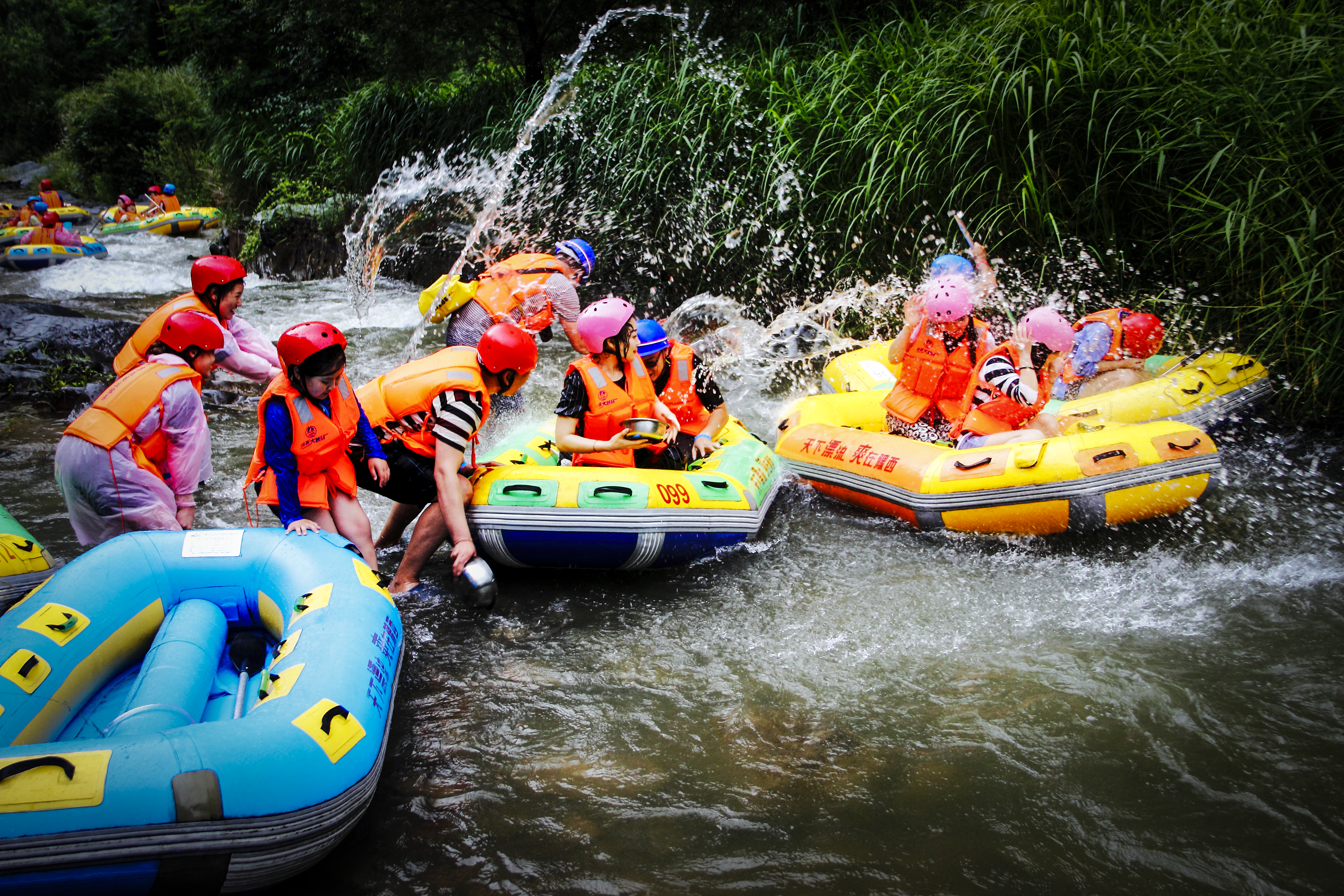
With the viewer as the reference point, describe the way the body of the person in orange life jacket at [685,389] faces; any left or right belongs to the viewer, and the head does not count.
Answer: facing the viewer and to the left of the viewer

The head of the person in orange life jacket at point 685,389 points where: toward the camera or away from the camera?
toward the camera

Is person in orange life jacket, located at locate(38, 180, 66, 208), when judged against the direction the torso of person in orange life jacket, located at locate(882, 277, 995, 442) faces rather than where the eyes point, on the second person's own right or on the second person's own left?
on the second person's own right

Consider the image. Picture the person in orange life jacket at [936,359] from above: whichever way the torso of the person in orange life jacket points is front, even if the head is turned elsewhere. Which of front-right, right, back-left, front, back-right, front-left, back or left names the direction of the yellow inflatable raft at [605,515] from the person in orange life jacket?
front-right

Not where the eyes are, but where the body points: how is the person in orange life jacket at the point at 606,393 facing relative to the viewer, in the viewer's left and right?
facing the viewer and to the right of the viewer

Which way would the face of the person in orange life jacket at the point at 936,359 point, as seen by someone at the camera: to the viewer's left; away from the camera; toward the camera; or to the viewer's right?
toward the camera

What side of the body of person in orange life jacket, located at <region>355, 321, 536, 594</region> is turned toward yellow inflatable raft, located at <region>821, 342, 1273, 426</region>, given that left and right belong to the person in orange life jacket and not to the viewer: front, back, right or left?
front

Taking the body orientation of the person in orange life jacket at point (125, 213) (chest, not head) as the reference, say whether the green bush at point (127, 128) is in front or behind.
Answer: behind

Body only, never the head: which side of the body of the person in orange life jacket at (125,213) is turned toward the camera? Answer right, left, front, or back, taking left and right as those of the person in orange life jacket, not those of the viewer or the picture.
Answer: front

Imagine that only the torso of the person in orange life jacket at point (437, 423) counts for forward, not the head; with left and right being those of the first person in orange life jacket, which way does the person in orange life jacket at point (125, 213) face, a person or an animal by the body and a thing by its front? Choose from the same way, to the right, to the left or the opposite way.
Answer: to the right

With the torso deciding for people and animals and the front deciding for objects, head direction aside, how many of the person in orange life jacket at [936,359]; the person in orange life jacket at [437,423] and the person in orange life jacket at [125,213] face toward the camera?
2

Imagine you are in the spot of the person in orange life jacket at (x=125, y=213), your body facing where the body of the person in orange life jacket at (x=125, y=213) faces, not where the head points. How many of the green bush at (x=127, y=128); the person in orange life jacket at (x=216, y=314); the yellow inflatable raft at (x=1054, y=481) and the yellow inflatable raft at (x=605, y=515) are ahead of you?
3

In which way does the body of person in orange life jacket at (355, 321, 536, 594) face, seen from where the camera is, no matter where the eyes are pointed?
to the viewer's right

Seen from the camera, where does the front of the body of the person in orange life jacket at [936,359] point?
toward the camera

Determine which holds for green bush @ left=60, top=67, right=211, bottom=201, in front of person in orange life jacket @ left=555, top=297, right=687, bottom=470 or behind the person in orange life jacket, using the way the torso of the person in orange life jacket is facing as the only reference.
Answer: behind

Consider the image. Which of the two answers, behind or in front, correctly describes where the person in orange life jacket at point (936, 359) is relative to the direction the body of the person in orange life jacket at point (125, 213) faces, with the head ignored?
in front
